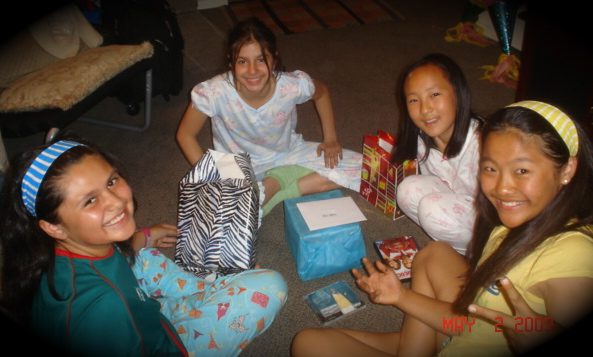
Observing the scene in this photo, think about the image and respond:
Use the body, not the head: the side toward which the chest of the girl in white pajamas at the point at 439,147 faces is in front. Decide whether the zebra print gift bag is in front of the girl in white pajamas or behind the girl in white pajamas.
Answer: in front

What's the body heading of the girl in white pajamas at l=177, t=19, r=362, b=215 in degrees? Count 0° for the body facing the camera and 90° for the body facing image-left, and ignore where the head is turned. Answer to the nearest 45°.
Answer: approximately 0°

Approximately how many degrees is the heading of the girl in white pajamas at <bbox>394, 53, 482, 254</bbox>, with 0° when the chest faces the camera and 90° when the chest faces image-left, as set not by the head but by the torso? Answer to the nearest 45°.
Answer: approximately 45°

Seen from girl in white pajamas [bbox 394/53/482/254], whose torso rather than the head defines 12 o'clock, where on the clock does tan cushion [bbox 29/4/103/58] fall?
The tan cushion is roughly at 2 o'clock from the girl in white pajamas.

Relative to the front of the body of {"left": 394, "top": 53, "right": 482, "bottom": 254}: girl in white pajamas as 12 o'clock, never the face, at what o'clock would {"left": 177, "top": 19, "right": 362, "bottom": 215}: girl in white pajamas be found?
{"left": 177, "top": 19, "right": 362, "bottom": 215}: girl in white pajamas is roughly at 2 o'clock from {"left": 394, "top": 53, "right": 482, "bottom": 254}: girl in white pajamas.

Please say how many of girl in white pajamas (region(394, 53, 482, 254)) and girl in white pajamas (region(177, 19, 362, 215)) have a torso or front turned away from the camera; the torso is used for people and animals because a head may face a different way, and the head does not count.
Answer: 0

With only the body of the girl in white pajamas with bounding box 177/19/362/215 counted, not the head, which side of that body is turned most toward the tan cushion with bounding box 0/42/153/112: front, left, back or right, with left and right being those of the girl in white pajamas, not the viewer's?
right

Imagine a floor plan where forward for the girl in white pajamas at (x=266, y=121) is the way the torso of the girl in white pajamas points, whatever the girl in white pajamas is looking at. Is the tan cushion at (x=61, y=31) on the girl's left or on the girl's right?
on the girl's right
